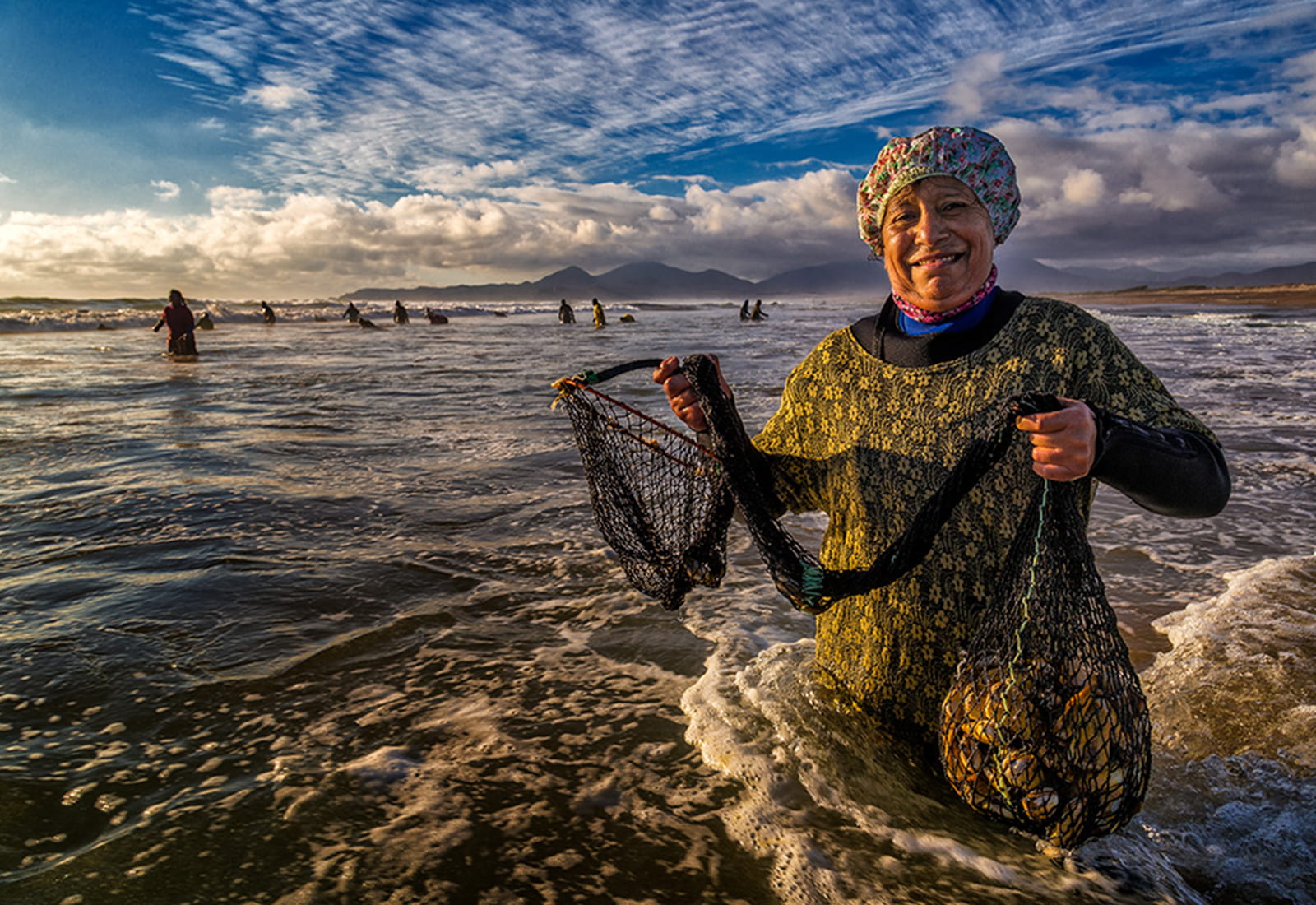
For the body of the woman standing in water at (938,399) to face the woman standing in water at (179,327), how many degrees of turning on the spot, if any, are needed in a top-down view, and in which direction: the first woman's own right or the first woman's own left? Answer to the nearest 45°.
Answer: approximately 135° to the first woman's own right

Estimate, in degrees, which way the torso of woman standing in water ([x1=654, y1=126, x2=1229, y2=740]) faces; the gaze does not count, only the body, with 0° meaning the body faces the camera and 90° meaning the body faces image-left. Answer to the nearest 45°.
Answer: approximately 0°
